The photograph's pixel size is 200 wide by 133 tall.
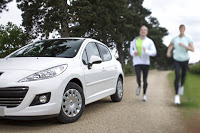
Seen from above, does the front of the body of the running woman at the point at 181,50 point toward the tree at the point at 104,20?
no

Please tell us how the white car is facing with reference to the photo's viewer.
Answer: facing the viewer and to the left of the viewer

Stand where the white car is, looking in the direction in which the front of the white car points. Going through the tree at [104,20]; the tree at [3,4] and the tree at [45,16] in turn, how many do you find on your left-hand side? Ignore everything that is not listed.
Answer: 0

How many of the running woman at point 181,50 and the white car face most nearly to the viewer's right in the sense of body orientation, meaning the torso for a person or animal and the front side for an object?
0

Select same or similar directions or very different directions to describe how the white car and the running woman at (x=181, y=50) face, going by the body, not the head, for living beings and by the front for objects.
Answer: same or similar directions

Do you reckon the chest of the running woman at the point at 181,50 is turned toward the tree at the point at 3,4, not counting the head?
no

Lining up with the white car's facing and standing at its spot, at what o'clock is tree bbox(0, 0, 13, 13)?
The tree is roughly at 4 o'clock from the white car.

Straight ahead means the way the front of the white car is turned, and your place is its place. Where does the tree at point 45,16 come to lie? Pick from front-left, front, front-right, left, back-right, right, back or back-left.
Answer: back-right

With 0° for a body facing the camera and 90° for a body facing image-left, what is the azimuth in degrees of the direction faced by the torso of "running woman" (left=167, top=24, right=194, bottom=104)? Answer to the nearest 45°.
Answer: approximately 0°
